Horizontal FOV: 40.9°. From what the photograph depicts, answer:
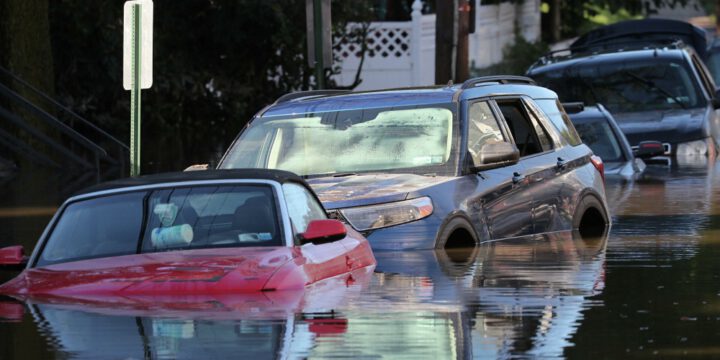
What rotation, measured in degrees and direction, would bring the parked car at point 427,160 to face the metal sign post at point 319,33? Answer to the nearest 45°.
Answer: approximately 135° to its right

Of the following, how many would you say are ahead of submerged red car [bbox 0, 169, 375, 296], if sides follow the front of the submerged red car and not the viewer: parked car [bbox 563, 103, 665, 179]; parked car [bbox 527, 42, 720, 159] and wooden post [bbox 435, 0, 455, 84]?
0

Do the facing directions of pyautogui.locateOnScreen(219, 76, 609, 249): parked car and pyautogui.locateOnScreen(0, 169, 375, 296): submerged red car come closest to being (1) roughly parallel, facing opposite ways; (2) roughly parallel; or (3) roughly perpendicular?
roughly parallel

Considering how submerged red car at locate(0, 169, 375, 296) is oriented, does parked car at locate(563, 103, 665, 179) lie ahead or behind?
behind

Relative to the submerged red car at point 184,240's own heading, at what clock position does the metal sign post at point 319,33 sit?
The metal sign post is roughly at 5 o'clock from the submerged red car.

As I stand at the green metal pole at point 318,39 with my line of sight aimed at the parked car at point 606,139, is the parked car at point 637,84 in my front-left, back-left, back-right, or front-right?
front-left

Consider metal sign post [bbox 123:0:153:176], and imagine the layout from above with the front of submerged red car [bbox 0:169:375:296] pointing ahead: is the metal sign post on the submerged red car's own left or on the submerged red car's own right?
on the submerged red car's own right

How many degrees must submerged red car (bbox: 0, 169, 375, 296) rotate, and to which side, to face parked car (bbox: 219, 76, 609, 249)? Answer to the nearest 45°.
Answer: approximately 180°

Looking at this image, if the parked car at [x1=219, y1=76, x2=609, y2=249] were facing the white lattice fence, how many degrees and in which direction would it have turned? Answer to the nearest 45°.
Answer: approximately 135° to its right

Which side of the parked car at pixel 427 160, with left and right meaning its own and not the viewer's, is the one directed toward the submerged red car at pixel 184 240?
front

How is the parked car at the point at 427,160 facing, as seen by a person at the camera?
facing the viewer and to the left of the viewer

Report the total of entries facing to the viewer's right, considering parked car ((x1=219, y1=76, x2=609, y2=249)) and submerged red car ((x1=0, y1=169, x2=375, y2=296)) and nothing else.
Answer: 0

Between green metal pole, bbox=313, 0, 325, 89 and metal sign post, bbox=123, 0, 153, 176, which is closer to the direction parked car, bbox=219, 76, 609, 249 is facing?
the metal sign post
